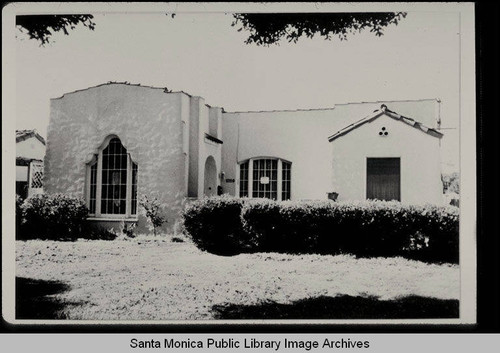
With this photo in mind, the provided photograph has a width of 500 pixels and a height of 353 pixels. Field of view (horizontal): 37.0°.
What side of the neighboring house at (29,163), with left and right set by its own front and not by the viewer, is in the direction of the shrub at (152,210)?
left

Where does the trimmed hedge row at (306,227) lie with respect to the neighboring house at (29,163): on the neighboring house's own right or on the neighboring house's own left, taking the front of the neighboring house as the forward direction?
on the neighboring house's own left

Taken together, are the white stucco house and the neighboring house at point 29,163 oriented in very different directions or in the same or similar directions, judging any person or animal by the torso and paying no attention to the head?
same or similar directions

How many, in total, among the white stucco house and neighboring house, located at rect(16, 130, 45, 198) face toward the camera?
2

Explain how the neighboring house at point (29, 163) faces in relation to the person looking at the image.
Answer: facing the viewer

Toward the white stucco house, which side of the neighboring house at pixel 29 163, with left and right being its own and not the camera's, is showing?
left

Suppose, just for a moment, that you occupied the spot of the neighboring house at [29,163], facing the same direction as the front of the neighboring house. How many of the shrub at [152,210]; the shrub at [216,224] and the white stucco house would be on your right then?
0

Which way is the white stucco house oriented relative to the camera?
toward the camera

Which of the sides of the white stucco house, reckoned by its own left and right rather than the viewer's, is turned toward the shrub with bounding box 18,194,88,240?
right
